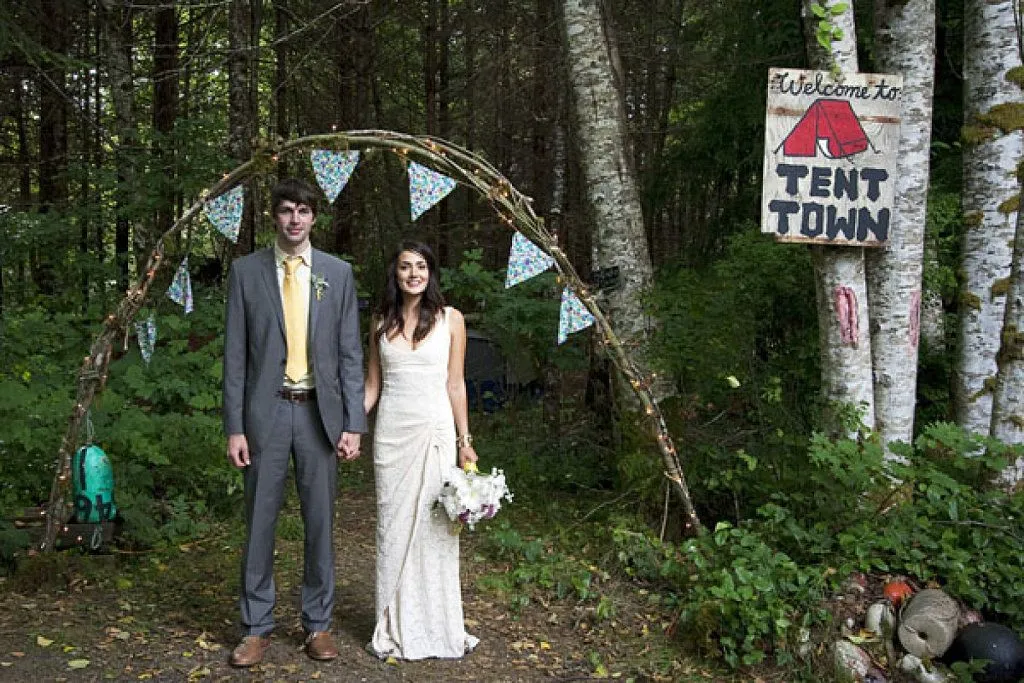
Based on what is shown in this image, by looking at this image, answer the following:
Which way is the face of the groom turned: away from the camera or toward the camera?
toward the camera

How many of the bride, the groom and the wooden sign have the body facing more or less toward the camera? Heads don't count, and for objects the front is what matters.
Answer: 3

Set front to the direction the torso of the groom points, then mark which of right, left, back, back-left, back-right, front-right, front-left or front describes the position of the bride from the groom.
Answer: left

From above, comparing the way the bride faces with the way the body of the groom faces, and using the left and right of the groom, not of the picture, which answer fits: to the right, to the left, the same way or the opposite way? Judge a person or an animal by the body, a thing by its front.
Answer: the same way

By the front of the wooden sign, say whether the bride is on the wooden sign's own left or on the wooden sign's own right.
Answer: on the wooden sign's own right

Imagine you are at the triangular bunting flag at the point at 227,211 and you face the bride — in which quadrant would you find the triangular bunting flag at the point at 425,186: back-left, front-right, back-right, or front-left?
front-left

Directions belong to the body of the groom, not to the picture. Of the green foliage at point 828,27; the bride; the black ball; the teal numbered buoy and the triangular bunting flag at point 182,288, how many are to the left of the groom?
3

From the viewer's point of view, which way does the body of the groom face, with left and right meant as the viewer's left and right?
facing the viewer

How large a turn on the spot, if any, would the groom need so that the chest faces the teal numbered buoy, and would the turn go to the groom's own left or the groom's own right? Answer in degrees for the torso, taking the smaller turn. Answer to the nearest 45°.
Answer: approximately 135° to the groom's own right

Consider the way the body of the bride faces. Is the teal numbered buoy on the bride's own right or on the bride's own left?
on the bride's own right

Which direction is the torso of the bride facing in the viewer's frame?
toward the camera

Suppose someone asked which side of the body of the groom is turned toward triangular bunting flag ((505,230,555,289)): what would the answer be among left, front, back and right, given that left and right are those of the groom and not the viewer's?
back

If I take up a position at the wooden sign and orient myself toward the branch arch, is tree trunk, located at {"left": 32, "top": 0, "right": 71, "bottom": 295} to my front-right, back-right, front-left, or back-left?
front-right

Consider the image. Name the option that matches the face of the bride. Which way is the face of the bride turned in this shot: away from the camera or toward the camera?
toward the camera
